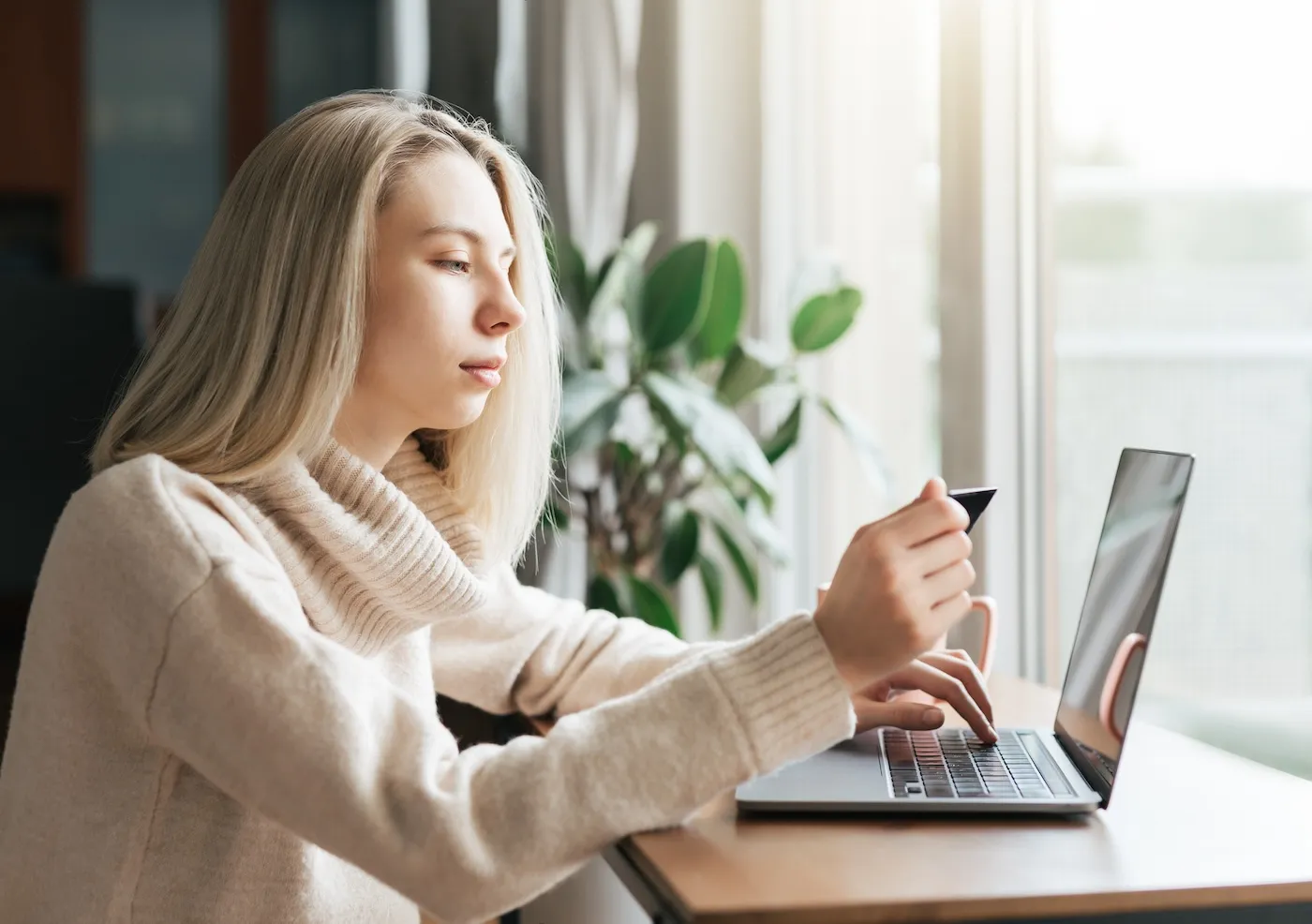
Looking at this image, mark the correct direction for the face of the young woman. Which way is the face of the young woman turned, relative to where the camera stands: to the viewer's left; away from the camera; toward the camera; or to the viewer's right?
to the viewer's right

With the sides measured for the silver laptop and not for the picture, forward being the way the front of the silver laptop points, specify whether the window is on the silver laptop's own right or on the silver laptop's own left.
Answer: on the silver laptop's own right

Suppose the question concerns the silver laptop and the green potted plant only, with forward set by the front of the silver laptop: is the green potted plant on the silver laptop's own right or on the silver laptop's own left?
on the silver laptop's own right

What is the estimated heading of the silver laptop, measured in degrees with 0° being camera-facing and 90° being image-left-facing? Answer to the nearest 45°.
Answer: approximately 90°
